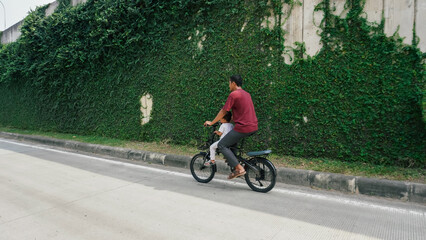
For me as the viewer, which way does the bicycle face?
facing away from the viewer and to the left of the viewer

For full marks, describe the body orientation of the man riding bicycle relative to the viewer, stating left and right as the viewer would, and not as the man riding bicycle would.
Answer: facing away from the viewer and to the left of the viewer
